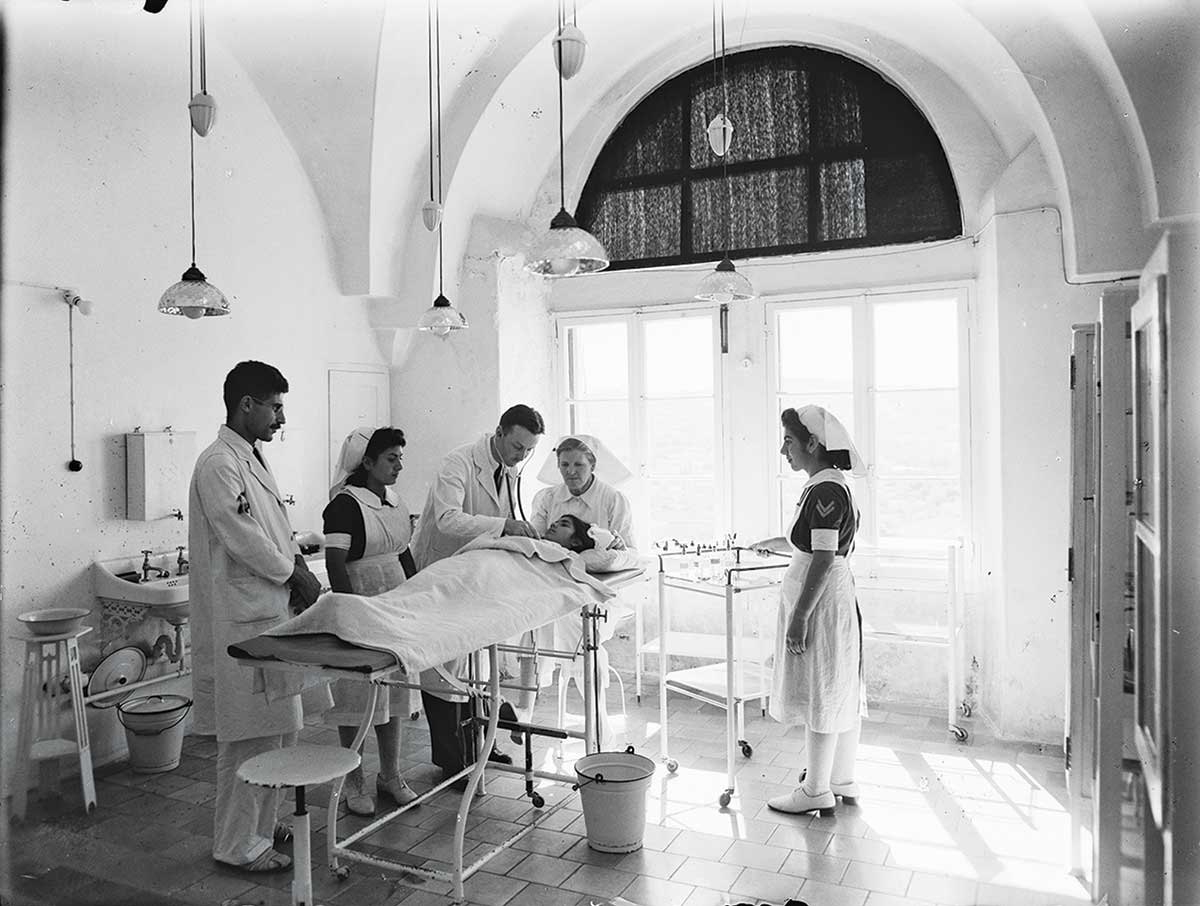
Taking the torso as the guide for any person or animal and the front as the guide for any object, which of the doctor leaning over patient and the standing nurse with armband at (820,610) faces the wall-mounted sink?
the standing nurse with armband

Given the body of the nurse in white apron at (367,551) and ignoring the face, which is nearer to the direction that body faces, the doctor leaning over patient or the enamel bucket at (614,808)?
the enamel bucket

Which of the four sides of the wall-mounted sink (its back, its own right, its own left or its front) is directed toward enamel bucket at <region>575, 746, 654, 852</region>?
front

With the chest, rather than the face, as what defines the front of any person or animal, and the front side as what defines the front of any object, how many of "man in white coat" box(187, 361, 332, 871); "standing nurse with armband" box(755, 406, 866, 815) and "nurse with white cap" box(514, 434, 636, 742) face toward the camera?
1

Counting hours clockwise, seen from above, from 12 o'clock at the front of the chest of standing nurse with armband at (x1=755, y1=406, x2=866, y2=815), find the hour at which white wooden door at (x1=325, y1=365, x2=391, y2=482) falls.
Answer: The white wooden door is roughly at 1 o'clock from the standing nurse with armband.

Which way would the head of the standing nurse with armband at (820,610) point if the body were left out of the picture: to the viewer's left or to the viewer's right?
to the viewer's left

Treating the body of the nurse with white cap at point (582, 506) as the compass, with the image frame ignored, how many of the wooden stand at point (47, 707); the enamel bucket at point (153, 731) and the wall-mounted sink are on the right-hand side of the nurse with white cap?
3

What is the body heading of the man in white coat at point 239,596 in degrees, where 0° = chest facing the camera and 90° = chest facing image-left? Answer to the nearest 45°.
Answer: approximately 270°

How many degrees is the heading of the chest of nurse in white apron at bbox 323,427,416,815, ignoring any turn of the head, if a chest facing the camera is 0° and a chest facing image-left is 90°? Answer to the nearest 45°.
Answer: approximately 315°

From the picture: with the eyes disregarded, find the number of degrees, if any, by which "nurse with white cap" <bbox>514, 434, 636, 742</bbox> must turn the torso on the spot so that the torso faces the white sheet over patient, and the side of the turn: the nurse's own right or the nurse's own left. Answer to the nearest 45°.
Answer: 0° — they already face it

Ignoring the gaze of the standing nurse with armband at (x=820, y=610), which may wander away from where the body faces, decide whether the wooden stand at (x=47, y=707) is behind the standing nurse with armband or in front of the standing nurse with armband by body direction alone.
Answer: in front

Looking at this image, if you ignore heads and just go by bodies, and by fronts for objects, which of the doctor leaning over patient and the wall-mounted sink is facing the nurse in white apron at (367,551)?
the wall-mounted sink
